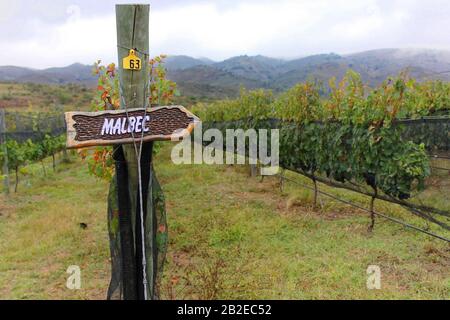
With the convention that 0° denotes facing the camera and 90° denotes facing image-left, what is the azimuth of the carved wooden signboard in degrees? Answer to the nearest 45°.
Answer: approximately 0°
